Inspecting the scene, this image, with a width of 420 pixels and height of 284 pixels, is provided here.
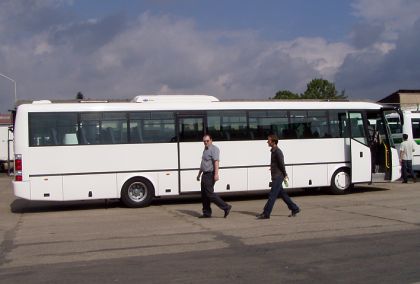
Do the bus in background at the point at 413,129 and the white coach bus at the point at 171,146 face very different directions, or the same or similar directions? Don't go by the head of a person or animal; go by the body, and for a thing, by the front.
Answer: very different directions

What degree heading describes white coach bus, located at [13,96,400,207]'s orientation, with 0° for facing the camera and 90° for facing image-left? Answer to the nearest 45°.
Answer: approximately 270°

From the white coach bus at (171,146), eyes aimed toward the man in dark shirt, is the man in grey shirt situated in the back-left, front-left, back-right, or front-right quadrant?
front-right

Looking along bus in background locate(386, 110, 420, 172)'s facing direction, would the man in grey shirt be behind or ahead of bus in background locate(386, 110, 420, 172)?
ahead

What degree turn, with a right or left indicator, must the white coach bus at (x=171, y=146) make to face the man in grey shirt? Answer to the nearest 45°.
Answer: approximately 90° to its right

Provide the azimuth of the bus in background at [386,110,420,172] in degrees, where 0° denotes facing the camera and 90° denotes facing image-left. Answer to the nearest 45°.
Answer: approximately 45°
